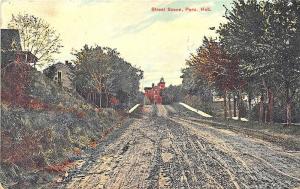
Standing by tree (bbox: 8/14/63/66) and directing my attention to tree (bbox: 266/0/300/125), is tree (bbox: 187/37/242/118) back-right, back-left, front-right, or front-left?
front-left
